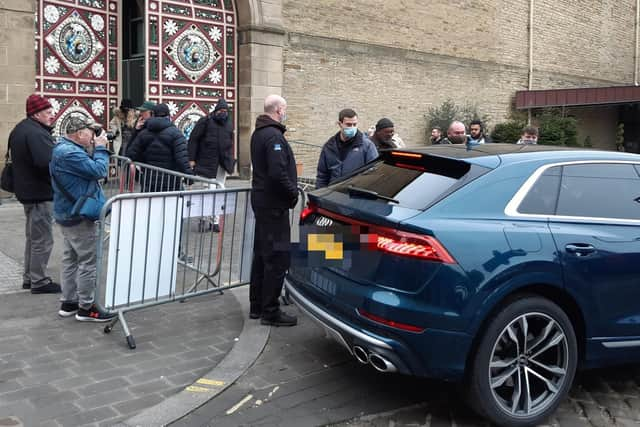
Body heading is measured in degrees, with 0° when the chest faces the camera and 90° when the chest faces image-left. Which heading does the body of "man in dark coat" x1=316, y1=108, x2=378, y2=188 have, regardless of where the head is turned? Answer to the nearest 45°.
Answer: approximately 0°

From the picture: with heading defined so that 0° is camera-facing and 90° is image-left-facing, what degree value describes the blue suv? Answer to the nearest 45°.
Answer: approximately 225°

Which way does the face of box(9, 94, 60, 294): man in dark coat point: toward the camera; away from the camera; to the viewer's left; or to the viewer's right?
to the viewer's right

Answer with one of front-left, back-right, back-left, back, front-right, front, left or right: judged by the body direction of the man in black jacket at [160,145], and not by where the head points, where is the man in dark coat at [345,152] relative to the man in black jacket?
back-right

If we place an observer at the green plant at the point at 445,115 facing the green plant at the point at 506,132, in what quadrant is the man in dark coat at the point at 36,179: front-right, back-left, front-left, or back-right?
back-right

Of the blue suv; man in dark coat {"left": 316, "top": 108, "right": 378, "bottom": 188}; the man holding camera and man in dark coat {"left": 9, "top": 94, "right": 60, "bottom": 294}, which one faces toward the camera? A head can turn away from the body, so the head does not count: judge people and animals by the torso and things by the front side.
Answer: man in dark coat {"left": 316, "top": 108, "right": 378, "bottom": 188}

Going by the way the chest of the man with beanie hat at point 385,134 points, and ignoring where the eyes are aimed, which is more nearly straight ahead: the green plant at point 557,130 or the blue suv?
the blue suv

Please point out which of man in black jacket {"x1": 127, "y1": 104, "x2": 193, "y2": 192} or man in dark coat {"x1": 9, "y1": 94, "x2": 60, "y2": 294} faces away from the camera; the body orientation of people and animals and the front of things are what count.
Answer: the man in black jacket
